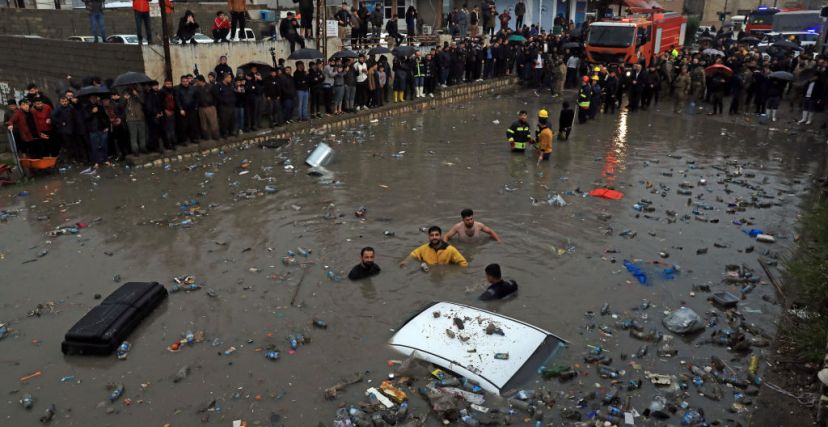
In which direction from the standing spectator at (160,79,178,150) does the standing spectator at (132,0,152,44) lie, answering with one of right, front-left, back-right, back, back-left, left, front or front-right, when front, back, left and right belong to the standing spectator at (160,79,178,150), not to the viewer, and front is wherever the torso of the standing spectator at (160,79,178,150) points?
back-left

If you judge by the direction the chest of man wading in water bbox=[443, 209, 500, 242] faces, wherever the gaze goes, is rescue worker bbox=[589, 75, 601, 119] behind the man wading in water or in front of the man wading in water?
behind

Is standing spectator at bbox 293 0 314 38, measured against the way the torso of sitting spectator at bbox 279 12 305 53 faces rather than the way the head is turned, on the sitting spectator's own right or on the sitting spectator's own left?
on the sitting spectator's own left

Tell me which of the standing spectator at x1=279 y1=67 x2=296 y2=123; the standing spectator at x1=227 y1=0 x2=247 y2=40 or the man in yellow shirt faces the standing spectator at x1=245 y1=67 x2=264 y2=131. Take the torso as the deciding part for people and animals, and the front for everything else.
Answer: the standing spectator at x1=227 y1=0 x2=247 y2=40

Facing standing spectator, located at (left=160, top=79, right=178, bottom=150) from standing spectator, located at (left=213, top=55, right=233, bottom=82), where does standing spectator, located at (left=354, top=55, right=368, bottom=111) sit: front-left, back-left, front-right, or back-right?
back-left

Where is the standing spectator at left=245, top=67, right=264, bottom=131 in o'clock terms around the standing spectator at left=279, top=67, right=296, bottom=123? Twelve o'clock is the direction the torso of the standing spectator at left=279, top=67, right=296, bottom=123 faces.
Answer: the standing spectator at left=245, top=67, right=264, bottom=131 is roughly at 3 o'clock from the standing spectator at left=279, top=67, right=296, bottom=123.

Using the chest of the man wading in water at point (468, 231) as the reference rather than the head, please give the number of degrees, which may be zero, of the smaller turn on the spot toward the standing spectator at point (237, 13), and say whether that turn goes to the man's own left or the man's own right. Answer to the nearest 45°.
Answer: approximately 135° to the man's own right

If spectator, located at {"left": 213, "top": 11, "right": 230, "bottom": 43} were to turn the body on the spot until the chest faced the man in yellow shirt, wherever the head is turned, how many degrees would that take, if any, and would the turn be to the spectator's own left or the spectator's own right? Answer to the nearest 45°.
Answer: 0° — they already face them

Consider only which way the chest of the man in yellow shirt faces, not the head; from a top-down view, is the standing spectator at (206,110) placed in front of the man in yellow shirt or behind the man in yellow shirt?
behind

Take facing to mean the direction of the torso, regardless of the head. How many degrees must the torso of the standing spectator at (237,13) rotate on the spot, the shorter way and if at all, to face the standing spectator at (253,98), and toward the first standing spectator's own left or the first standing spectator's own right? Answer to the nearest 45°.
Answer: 0° — they already face them

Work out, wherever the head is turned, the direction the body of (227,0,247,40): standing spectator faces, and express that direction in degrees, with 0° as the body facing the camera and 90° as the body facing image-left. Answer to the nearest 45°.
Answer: approximately 0°
